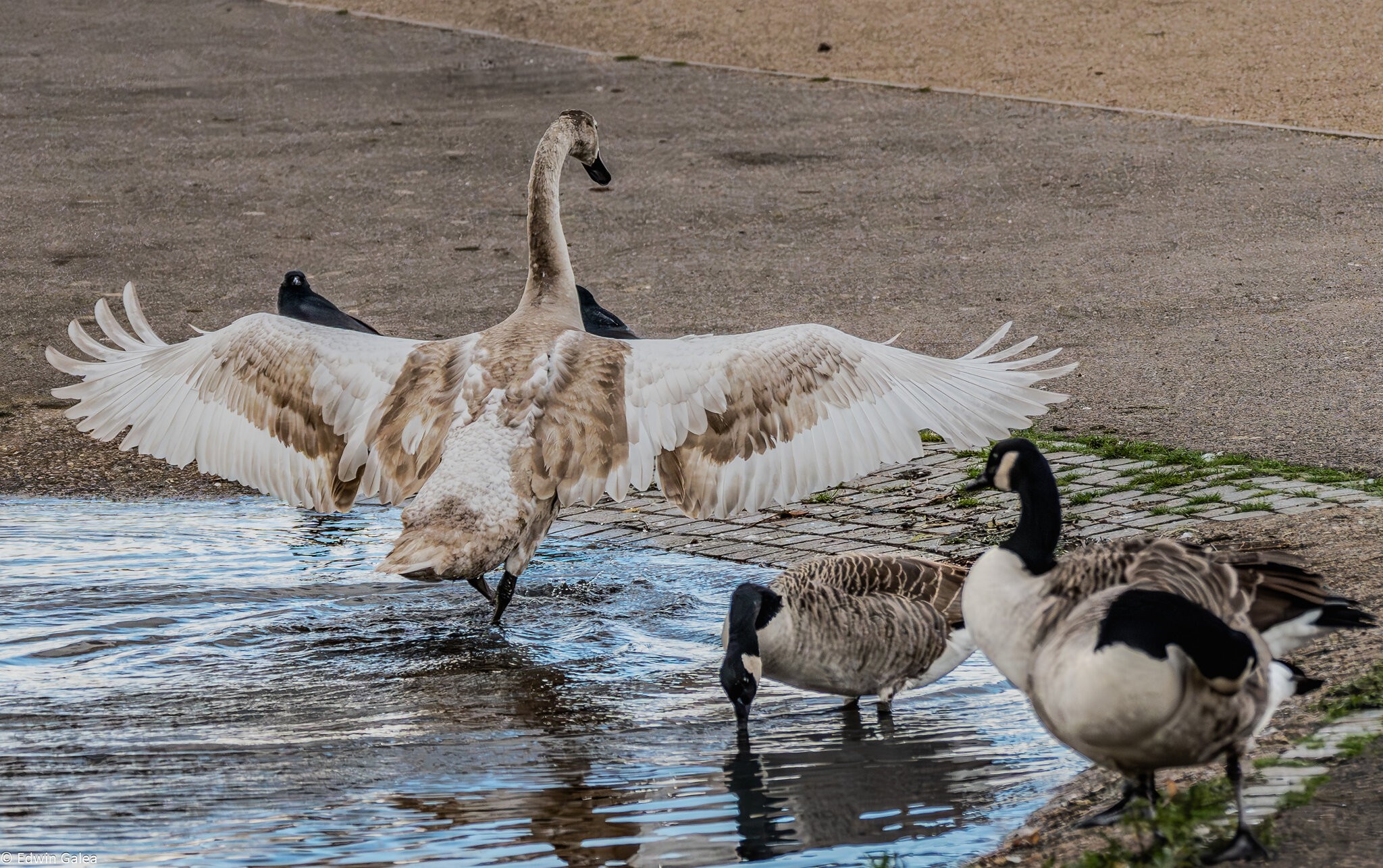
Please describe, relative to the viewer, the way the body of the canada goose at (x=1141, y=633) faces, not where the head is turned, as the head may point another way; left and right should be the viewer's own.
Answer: facing the viewer and to the left of the viewer

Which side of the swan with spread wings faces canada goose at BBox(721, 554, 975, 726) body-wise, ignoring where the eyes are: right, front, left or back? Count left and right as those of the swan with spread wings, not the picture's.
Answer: right

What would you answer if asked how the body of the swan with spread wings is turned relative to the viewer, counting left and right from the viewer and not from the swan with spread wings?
facing away from the viewer and to the right of the viewer

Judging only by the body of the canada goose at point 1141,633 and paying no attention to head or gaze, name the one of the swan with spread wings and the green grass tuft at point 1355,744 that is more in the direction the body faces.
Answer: the swan with spread wings

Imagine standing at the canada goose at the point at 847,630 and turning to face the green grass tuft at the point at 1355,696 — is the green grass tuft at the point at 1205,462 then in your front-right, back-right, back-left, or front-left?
front-left

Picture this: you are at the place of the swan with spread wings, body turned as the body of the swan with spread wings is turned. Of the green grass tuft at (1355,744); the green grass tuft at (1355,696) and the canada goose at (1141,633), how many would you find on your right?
3

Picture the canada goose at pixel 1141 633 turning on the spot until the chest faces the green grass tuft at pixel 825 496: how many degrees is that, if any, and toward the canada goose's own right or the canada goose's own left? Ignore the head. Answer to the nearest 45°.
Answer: approximately 90° to the canada goose's own right
